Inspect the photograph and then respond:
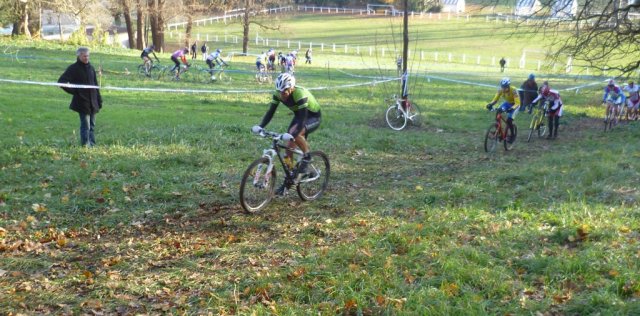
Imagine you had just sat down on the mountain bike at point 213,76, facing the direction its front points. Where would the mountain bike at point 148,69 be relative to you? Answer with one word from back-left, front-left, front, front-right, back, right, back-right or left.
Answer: back

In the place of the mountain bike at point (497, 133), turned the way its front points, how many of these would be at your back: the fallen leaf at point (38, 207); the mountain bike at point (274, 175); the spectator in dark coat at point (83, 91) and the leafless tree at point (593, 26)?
1

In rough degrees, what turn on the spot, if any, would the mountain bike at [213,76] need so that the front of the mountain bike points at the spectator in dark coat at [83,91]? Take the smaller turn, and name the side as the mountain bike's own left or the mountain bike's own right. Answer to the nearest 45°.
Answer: approximately 90° to the mountain bike's own right

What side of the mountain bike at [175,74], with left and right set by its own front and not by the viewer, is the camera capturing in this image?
right

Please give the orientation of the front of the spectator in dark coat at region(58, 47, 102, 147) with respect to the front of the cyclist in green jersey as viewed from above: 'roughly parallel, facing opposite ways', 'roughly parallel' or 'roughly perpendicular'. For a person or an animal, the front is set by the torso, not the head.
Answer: roughly perpendicular

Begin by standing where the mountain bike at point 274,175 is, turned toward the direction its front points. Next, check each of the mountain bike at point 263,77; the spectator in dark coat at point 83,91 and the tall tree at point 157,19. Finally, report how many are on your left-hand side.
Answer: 0

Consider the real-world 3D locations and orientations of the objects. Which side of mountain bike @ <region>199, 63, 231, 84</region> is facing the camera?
right

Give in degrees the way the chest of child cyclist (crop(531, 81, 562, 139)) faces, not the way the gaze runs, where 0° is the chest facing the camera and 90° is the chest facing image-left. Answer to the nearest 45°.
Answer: approximately 45°

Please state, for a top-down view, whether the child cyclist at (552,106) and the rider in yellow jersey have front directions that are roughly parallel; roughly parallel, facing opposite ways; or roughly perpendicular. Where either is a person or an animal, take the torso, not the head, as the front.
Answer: roughly parallel

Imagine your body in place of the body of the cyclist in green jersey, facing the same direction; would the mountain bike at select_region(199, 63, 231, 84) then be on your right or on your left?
on your right

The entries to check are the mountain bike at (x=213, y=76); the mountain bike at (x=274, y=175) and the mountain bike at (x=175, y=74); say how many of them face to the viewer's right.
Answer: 2

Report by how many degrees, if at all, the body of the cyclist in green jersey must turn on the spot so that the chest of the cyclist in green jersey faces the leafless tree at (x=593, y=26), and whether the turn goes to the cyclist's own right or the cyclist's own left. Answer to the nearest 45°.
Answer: approximately 180°

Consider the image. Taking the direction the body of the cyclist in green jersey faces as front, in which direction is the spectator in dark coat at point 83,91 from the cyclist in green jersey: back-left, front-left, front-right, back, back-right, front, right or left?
right

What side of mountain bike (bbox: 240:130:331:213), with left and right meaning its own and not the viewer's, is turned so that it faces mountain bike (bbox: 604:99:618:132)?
back

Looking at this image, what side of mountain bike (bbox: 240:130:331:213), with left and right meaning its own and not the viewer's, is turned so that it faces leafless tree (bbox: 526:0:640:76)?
back

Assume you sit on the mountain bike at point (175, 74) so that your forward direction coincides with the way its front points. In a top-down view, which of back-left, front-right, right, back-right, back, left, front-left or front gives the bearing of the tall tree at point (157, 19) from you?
left

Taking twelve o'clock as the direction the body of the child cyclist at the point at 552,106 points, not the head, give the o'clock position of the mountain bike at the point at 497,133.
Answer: The mountain bike is roughly at 11 o'clock from the child cyclist.

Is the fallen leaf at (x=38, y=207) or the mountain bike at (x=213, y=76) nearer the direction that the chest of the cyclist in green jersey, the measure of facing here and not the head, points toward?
the fallen leaf
